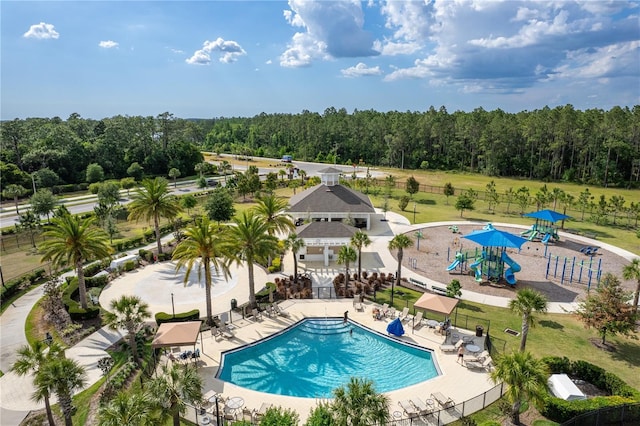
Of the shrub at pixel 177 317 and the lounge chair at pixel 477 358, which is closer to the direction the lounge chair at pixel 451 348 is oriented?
the shrub

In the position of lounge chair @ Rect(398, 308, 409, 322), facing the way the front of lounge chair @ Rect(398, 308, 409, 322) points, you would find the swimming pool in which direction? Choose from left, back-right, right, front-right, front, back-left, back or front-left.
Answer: front

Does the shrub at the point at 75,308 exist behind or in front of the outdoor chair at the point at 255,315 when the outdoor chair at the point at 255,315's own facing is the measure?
behind

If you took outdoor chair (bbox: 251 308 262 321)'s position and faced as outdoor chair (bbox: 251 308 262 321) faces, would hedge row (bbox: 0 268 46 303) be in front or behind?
behind

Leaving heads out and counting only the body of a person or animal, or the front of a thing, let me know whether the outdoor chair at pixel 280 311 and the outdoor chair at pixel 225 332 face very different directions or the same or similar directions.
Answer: same or similar directions

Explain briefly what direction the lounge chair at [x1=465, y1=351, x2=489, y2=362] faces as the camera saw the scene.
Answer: facing to the left of the viewer

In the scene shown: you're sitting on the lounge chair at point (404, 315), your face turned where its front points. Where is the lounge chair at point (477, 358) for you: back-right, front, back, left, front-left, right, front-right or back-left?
left

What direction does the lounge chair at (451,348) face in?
to the viewer's left

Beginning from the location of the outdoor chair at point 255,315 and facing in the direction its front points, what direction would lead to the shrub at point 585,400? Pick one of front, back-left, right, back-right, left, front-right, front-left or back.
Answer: front

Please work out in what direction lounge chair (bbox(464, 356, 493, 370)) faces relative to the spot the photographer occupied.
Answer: facing to the left of the viewer

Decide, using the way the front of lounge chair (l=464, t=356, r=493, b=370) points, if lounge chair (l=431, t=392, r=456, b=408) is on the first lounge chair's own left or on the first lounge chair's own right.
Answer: on the first lounge chair's own left

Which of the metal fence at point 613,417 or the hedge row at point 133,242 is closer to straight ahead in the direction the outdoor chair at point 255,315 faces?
the metal fence

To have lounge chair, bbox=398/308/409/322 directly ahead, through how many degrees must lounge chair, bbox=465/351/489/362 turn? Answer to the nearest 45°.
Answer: approximately 45° to its right

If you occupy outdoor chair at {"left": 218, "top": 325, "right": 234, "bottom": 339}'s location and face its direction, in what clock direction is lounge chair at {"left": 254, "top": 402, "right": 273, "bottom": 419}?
The lounge chair is roughly at 1 o'clock from the outdoor chair.

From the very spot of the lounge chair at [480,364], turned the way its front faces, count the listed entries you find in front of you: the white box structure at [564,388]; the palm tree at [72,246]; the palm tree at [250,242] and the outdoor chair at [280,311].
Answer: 3

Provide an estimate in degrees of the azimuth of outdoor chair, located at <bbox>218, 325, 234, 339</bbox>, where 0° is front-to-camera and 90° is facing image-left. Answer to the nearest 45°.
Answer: approximately 315°
